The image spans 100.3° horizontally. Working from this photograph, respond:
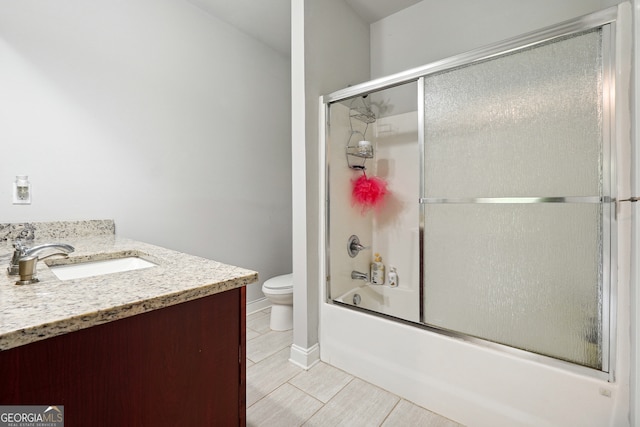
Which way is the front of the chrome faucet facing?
to the viewer's right

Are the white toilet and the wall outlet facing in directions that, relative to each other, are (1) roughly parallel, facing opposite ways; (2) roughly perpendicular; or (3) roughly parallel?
roughly perpendicular

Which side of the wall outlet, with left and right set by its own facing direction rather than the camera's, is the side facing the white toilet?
left

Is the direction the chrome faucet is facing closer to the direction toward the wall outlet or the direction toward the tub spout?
the tub spout

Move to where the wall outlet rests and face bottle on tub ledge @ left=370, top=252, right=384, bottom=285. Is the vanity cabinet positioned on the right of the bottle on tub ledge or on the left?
right

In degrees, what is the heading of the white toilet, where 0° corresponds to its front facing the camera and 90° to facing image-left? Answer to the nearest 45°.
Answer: approximately 45°

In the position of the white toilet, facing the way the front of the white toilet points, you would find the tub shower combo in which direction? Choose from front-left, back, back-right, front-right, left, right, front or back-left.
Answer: left
